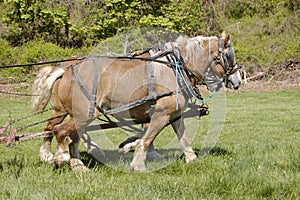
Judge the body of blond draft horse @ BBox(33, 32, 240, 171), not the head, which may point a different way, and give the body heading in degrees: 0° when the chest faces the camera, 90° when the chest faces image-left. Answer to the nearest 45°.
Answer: approximately 270°
